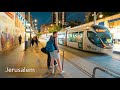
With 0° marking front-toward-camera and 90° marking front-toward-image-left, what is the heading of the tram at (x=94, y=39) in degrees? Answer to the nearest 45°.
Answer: approximately 315°
